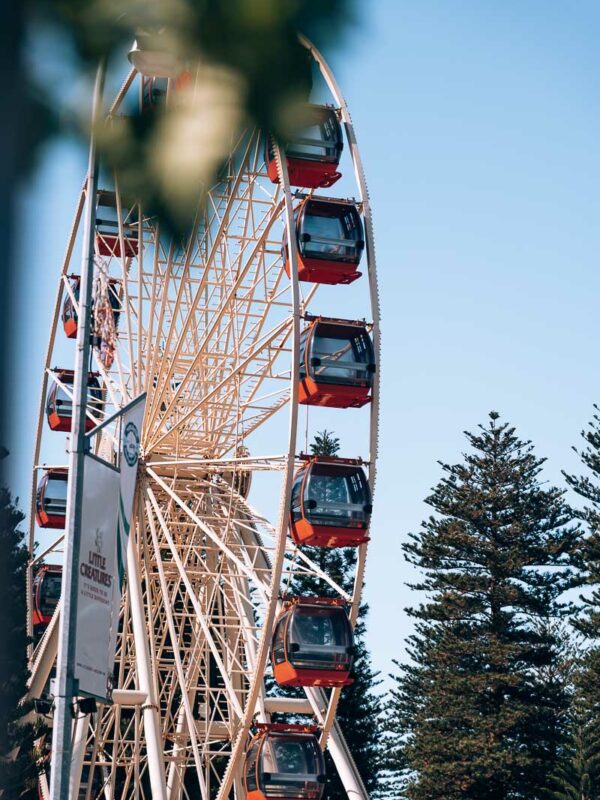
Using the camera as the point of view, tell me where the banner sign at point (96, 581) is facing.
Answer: facing the viewer and to the right of the viewer

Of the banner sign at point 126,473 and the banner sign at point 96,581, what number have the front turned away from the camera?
0

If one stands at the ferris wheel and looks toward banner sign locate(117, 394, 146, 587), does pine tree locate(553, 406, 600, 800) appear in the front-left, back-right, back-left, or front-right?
back-left

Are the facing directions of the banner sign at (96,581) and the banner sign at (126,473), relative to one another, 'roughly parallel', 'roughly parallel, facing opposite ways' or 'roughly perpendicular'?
roughly perpendicular

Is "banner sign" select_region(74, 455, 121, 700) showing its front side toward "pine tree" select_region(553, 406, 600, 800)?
no

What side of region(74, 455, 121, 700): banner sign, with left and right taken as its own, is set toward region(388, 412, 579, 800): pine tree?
left

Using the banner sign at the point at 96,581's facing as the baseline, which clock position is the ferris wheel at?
The ferris wheel is roughly at 8 o'clock from the banner sign.

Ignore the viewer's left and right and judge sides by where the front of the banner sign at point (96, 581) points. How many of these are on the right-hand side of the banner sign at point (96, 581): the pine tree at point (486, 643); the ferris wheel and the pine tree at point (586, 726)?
0
